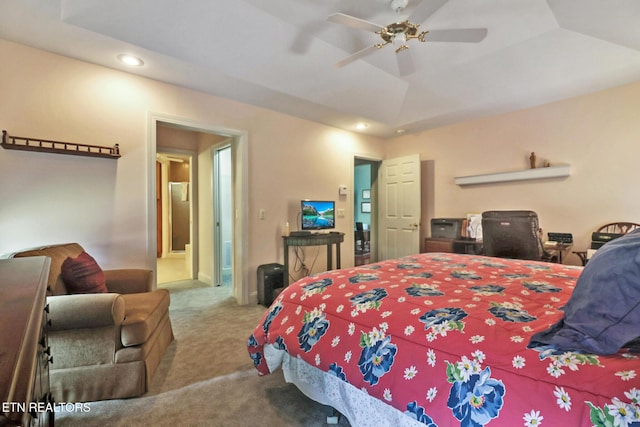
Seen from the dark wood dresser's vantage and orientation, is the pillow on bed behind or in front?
in front

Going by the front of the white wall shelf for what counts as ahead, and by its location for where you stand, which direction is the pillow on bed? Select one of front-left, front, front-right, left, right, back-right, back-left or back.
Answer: front-left

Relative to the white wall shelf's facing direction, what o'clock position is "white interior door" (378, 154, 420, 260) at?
The white interior door is roughly at 2 o'clock from the white wall shelf.

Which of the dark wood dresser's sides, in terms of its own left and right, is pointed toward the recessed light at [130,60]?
left

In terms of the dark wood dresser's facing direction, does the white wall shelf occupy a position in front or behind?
in front

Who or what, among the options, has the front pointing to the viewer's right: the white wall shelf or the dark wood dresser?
the dark wood dresser

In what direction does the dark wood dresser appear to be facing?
to the viewer's right

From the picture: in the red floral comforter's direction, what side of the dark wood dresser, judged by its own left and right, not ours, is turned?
front

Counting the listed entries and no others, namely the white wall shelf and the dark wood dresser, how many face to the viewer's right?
1

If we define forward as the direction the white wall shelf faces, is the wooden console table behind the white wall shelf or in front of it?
in front
